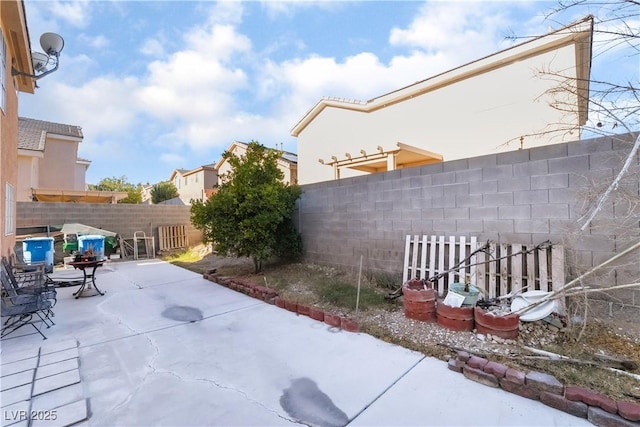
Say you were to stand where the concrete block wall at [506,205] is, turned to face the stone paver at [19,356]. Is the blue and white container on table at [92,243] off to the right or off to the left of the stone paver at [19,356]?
right

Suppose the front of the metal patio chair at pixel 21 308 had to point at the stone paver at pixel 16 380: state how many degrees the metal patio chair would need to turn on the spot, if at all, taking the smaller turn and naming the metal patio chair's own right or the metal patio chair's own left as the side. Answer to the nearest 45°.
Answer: approximately 90° to the metal patio chair's own right

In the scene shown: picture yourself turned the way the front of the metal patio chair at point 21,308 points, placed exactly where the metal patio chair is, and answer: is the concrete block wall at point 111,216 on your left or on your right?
on your left

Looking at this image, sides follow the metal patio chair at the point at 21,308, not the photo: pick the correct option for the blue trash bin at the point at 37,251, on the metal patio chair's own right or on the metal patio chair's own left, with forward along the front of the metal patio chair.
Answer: on the metal patio chair's own left

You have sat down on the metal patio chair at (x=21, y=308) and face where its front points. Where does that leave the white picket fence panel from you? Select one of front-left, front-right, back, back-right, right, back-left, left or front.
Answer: front-right

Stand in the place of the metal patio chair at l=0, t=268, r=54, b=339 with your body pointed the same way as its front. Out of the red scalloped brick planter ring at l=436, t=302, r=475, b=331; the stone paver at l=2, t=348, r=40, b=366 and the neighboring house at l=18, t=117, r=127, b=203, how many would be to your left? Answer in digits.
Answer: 1

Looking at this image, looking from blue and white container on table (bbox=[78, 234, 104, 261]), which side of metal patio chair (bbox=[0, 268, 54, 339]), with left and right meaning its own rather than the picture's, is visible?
left

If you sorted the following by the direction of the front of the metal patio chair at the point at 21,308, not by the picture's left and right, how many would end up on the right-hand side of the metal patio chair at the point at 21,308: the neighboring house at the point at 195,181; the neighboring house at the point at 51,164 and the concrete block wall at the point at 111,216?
0

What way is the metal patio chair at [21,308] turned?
to the viewer's right

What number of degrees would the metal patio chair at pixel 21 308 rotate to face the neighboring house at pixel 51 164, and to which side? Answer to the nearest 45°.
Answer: approximately 90° to its left

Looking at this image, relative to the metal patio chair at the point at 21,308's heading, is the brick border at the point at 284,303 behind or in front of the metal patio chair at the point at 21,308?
in front

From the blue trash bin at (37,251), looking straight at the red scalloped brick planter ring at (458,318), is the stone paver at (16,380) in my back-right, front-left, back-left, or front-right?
front-right

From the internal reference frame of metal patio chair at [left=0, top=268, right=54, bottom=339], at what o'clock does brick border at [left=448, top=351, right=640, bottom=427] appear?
The brick border is roughly at 2 o'clock from the metal patio chair.

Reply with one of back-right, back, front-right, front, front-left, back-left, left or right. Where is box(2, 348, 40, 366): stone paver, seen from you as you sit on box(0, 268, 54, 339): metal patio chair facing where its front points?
right
